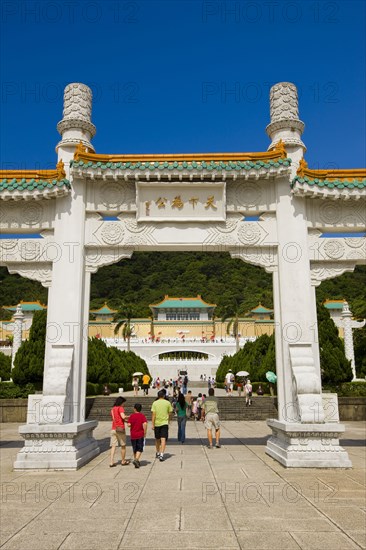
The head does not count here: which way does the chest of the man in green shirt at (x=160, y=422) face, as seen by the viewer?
away from the camera

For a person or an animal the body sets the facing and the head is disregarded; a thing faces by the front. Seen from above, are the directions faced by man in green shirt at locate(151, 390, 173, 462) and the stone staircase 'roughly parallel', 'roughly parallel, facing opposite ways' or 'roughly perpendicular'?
roughly parallel, facing opposite ways

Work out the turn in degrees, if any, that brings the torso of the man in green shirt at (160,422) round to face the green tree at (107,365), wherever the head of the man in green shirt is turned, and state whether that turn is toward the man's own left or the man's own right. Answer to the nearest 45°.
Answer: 0° — they already face it

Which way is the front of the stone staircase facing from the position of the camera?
facing the viewer

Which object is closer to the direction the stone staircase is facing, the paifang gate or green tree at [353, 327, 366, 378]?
the paifang gate

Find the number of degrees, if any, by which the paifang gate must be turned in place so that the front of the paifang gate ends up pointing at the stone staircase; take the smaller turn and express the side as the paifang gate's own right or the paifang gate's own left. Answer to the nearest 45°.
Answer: approximately 180°

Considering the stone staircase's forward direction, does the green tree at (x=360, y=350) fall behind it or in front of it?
behind

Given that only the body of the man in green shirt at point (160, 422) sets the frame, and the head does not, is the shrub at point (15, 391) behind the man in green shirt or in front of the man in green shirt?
in front

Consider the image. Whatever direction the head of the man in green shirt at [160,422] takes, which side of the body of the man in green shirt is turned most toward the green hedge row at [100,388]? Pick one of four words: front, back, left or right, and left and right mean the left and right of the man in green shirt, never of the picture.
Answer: front

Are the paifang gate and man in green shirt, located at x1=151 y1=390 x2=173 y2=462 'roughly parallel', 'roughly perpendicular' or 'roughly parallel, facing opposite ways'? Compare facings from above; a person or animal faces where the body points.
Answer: roughly parallel, facing opposite ways

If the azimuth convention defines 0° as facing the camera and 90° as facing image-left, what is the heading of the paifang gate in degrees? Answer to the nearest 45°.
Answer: approximately 0°

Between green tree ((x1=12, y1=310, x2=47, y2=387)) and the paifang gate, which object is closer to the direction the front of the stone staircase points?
the paifang gate

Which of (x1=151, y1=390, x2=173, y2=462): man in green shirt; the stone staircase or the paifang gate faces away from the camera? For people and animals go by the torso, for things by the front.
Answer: the man in green shirt

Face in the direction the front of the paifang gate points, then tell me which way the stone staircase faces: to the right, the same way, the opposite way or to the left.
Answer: the same way
